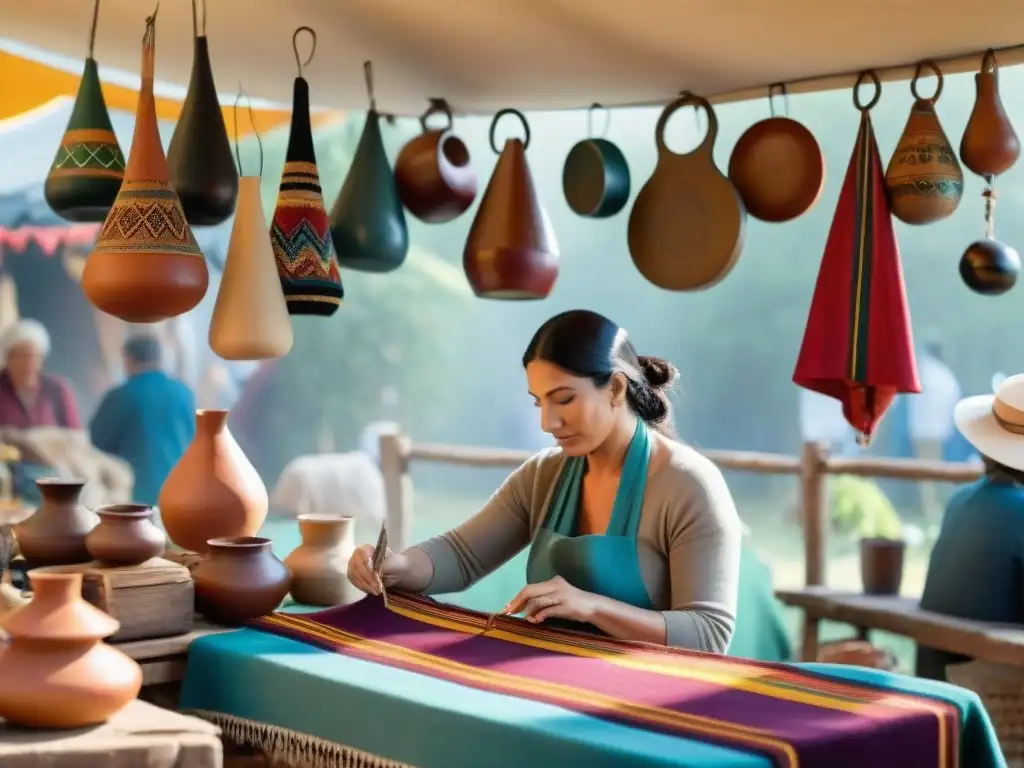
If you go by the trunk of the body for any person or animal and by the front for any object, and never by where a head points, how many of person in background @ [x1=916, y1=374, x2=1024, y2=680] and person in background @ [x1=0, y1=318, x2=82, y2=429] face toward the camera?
1

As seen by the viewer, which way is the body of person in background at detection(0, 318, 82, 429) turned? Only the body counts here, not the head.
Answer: toward the camera

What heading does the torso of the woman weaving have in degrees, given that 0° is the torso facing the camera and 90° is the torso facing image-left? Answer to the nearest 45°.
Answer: approximately 45°

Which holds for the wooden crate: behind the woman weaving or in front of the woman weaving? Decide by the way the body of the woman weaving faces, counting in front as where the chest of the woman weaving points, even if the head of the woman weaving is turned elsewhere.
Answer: in front

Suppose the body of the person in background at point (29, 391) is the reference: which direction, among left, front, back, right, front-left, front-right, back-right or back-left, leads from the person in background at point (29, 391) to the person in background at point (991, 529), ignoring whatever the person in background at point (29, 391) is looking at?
front-left

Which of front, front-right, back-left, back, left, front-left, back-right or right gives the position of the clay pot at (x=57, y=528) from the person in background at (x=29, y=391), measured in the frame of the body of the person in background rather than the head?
front

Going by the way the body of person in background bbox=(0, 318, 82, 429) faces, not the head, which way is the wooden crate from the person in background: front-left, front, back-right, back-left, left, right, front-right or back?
front

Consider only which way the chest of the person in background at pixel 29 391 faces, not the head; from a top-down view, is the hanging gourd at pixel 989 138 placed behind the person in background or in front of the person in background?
in front

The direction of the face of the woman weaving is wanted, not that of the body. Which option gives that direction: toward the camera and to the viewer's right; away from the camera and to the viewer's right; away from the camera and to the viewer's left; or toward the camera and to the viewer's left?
toward the camera and to the viewer's left

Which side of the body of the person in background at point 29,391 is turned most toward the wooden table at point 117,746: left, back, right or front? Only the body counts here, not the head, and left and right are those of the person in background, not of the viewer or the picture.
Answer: front

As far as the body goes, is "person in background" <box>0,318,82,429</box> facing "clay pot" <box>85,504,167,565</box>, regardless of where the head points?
yes
